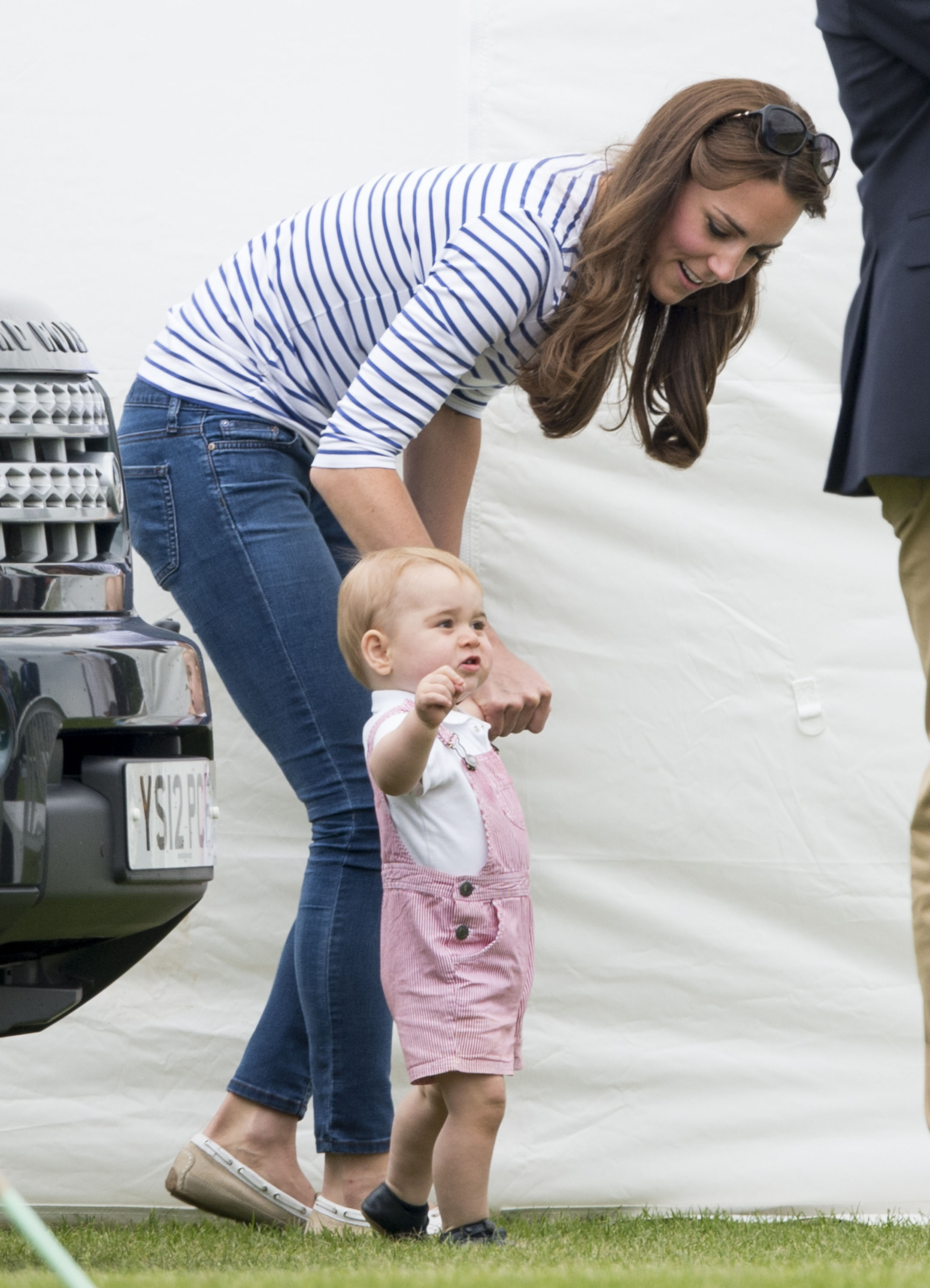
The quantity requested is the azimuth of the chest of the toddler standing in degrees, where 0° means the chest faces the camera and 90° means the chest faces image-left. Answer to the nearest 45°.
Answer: approximately 315°
